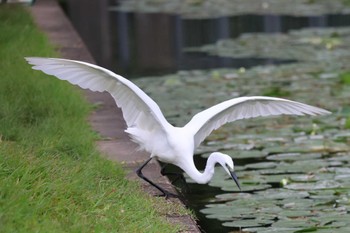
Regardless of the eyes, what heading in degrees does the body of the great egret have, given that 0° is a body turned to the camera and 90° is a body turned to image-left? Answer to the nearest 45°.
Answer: approximately 315°
